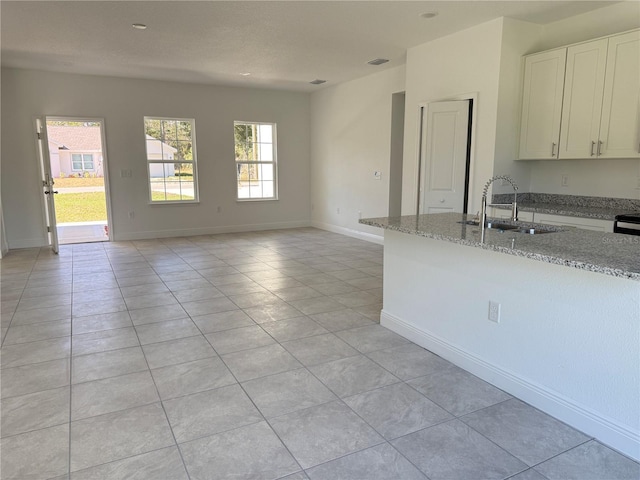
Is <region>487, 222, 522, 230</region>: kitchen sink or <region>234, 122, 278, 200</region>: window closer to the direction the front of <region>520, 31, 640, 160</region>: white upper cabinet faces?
the kitchen sink

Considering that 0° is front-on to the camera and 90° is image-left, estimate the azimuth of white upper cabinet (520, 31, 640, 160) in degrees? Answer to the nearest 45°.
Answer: approximately 45°

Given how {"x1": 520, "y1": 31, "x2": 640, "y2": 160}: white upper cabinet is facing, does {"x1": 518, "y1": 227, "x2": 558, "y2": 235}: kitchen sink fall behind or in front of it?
in front

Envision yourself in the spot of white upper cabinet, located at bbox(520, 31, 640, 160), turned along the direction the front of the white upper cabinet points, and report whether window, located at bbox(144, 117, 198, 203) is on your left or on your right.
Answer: on your right

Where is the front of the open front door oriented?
to the viewer's right
